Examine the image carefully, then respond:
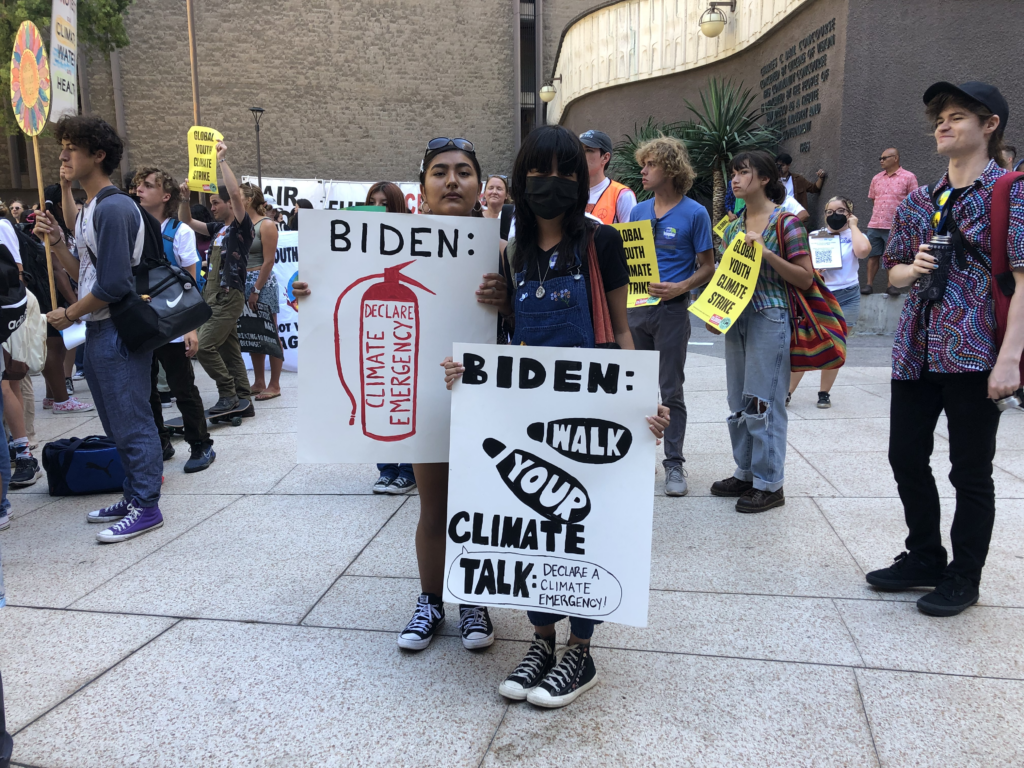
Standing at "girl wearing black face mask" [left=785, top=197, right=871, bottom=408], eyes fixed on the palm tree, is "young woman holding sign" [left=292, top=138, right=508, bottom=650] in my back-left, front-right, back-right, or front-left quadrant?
back-left

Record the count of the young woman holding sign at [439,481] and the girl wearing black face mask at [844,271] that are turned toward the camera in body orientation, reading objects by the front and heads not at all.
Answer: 2

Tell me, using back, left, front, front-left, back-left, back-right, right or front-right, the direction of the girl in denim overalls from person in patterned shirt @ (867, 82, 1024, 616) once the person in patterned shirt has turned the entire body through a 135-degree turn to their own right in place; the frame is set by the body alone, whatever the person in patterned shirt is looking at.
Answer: back-left

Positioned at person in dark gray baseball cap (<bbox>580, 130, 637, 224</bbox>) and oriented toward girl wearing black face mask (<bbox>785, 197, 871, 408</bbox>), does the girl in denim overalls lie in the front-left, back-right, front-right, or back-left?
back-right

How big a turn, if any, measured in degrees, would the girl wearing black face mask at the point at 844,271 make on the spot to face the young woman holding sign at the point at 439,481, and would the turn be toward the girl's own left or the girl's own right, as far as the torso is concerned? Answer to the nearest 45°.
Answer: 0° — they already face them

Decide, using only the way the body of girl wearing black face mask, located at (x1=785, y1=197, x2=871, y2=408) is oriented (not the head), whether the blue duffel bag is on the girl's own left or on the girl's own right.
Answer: on the girl's own right

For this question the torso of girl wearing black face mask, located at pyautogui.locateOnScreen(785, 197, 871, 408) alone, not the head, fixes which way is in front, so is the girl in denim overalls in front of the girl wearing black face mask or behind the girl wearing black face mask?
in front

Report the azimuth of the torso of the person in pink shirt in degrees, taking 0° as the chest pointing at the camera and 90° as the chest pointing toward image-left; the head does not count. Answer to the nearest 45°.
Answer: approximately 45°

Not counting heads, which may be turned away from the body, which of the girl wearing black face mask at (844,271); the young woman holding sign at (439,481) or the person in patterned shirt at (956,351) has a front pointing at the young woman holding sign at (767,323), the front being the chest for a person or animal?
the girl wearing black face mask

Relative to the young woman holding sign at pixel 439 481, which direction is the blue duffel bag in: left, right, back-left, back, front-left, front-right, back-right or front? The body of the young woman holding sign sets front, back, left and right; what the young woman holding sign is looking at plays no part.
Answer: back-right
